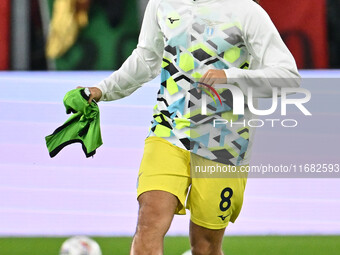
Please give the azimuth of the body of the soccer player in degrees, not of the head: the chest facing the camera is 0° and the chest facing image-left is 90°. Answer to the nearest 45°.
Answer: approximately 0°
